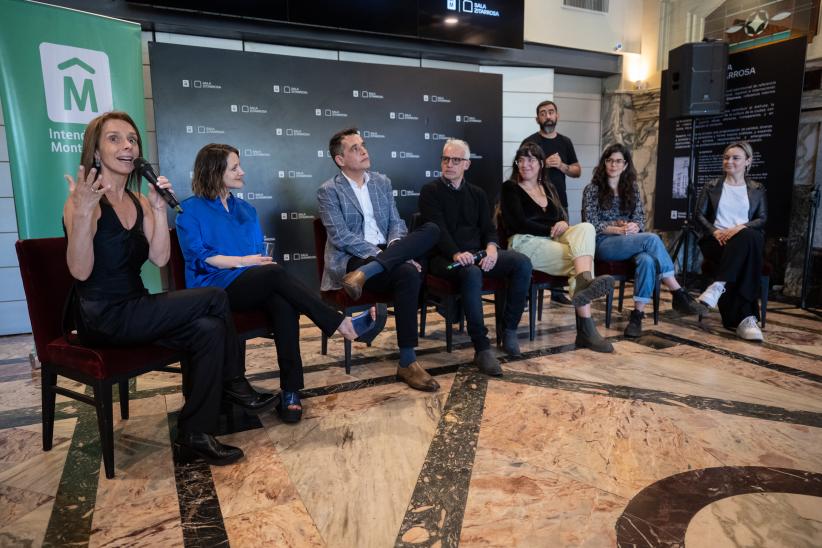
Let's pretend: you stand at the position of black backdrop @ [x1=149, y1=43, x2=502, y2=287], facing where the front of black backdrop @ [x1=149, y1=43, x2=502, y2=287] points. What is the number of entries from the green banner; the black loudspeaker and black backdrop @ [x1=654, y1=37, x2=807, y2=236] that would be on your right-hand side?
1

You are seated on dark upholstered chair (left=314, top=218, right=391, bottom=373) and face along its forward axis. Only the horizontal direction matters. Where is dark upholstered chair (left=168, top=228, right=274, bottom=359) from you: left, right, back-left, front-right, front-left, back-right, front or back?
right

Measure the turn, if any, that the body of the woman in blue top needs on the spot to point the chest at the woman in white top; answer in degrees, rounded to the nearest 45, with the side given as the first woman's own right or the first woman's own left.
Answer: approximately 45° to the first woman's own left

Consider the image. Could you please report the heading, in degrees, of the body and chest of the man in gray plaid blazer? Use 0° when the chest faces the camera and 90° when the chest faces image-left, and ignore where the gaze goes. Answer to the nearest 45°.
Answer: approximately 315°

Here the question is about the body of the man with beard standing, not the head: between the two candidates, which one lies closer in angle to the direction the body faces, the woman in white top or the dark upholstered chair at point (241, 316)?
the dark upholstered chair

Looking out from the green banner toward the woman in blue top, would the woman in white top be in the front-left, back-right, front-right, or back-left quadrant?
front-left

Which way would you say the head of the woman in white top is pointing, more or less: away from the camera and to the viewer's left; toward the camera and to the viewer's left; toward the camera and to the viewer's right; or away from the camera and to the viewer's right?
toward the camera and to the viewer's left

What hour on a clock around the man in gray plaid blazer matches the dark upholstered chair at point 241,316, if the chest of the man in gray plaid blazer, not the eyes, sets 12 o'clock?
The dark upholstered chair is roughly at 3 o'clock from the man in gray plaid blazer.

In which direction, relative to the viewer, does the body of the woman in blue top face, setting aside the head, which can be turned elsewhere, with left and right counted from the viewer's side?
facing the viewer and to the right of the viewer

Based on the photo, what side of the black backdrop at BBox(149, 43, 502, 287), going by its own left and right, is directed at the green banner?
right

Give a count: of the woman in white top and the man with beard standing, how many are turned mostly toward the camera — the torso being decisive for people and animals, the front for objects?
2

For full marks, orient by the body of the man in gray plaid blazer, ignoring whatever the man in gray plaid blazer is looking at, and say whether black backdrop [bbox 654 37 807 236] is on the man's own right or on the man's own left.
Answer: on the man's own left

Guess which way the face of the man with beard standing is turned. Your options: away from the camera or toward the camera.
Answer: toward the camera

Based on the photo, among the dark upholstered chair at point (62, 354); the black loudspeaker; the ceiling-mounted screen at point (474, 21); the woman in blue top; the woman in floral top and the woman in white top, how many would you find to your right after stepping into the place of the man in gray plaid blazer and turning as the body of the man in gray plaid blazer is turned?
2

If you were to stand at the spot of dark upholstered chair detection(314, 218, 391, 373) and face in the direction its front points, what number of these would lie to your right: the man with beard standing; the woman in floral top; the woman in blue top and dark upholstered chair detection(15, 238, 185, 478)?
2

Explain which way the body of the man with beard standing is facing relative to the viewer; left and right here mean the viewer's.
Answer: facing the viewer

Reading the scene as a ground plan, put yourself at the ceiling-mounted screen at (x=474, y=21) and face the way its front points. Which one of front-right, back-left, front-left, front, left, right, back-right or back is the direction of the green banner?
right
